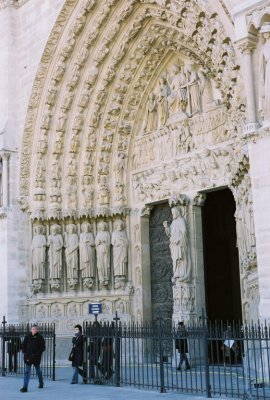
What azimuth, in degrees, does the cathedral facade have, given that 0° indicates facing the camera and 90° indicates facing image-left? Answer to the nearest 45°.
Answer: approximately 45°
